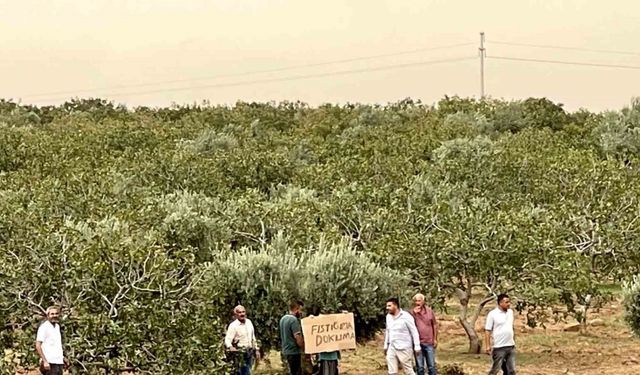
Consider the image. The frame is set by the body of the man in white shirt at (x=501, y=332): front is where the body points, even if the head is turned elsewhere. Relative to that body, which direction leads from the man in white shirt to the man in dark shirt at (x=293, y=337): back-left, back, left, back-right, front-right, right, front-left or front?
back-right

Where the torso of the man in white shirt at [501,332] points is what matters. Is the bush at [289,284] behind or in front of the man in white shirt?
behind

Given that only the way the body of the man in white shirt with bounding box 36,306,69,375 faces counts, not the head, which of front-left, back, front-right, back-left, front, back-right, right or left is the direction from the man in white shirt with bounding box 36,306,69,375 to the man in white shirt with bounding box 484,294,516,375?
front-left

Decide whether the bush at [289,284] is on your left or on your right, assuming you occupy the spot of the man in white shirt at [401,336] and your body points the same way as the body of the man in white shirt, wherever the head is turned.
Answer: on your right

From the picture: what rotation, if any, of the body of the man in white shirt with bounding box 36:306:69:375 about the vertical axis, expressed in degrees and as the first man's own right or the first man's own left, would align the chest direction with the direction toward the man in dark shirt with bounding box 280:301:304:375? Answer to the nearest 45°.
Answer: approximately 45° to the first man's own left

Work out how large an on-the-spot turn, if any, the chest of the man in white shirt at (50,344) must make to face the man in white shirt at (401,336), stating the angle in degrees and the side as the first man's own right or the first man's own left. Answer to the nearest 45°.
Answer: approximately 45° to the first man's own left

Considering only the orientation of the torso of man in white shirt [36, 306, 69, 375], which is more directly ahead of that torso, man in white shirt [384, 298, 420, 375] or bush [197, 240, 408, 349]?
the man in white shirt

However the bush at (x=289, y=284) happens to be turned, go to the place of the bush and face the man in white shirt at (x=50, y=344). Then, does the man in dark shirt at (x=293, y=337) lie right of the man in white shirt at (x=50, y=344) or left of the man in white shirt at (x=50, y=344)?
left

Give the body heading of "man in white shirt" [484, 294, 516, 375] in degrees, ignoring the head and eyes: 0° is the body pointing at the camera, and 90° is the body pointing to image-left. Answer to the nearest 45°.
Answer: approximately 315°
